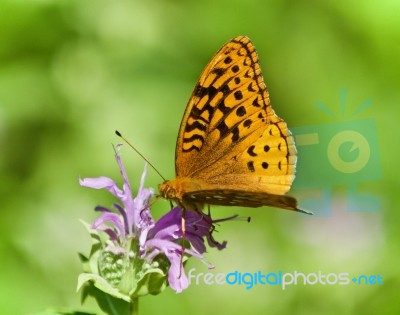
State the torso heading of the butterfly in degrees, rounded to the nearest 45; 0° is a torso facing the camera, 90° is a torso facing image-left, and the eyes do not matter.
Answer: approximately 90°
